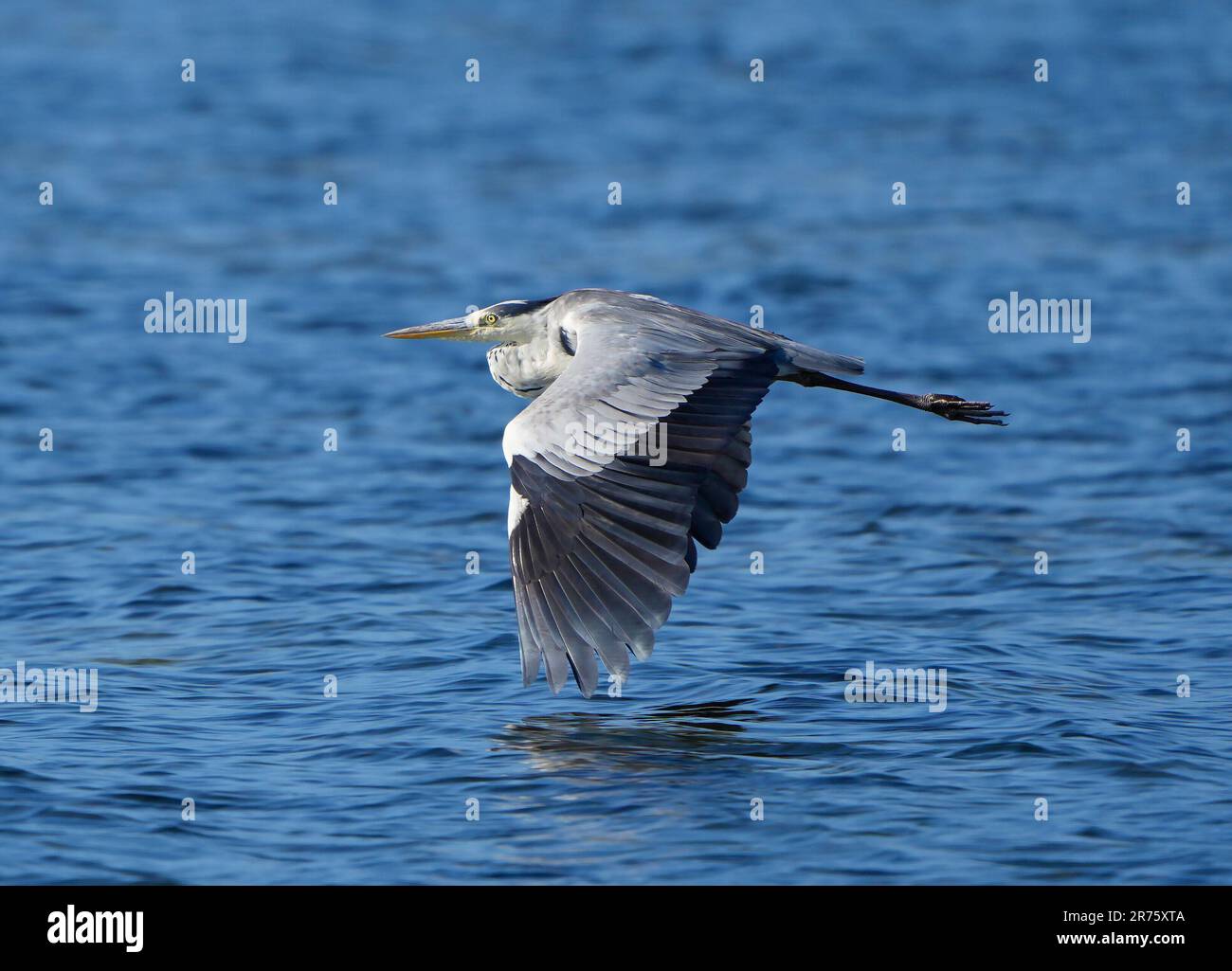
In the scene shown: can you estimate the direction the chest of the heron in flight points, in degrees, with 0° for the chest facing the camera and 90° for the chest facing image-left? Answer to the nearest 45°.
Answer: approximately 90°
